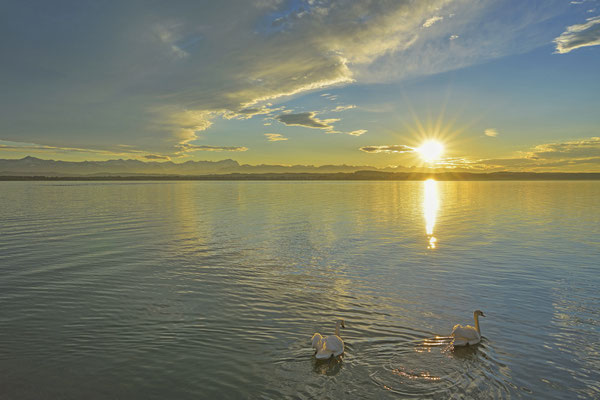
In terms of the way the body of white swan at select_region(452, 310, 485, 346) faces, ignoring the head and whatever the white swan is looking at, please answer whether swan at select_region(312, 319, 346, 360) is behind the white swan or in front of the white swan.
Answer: behind

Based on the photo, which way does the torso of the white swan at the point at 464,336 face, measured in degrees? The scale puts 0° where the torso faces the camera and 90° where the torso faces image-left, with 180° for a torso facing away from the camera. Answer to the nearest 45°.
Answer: approximately 270°
